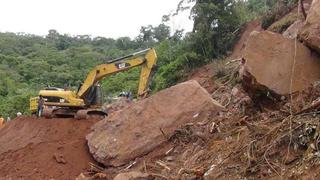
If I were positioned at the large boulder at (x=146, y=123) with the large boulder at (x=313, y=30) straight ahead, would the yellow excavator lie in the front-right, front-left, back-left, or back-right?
back-left

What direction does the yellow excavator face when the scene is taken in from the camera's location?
facing to the right of the viewer

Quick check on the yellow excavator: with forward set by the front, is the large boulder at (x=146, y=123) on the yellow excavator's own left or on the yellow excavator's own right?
on the yellow excavator's own right

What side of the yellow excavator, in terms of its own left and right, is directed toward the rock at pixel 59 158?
right

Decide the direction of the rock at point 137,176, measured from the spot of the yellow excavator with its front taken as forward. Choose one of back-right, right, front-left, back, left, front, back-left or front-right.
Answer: right
